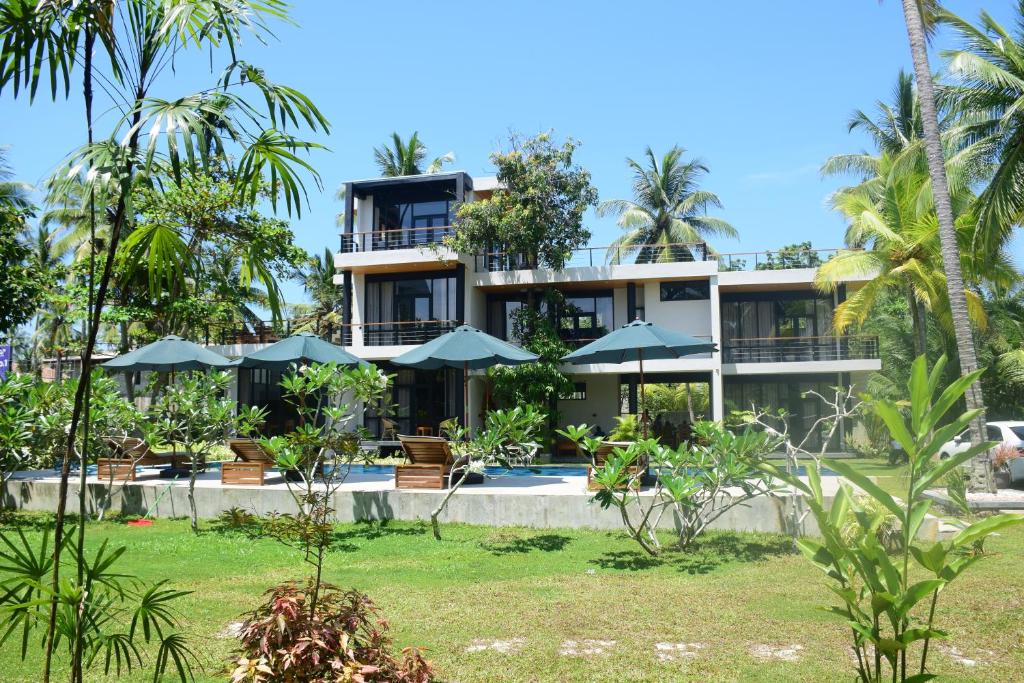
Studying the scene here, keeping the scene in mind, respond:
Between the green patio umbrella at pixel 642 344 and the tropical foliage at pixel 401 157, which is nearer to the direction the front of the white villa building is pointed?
the green patio umbrella

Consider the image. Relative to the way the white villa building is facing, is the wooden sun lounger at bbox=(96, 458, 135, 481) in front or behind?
in front

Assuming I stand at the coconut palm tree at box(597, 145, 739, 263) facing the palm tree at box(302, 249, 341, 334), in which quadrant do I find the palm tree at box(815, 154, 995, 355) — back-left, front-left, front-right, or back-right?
back-left

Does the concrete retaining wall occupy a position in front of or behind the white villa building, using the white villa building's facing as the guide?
in front

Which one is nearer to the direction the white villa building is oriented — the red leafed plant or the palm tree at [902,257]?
the red leafed plant

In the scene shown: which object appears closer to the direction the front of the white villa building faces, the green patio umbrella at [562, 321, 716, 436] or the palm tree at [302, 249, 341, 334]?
the green patio umbrella

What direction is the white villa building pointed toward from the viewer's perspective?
toward the camera

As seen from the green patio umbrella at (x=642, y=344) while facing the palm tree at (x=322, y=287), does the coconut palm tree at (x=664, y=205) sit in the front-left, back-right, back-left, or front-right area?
front-right

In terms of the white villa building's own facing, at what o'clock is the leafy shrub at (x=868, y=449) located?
The leafy shrub is roughly at 9 o'clock from the white villa building.

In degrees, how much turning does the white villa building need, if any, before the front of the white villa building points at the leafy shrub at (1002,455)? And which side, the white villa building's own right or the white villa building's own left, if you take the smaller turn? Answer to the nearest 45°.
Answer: approximately 45° to the white villa building's own left

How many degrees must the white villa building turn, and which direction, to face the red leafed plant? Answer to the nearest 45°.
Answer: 0° — it already faces it

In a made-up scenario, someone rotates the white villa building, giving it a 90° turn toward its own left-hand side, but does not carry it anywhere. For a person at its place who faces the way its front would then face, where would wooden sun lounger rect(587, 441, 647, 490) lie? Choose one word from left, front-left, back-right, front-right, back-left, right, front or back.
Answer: right

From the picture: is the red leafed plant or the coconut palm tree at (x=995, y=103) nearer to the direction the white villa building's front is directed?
the red leafed plant

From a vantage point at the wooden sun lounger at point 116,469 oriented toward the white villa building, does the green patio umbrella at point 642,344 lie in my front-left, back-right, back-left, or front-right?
front-right

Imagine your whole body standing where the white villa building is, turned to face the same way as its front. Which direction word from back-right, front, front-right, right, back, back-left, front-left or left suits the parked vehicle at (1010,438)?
front-left

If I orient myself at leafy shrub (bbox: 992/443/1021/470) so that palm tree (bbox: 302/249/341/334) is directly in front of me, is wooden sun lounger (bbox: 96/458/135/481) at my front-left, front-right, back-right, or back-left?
front-left
